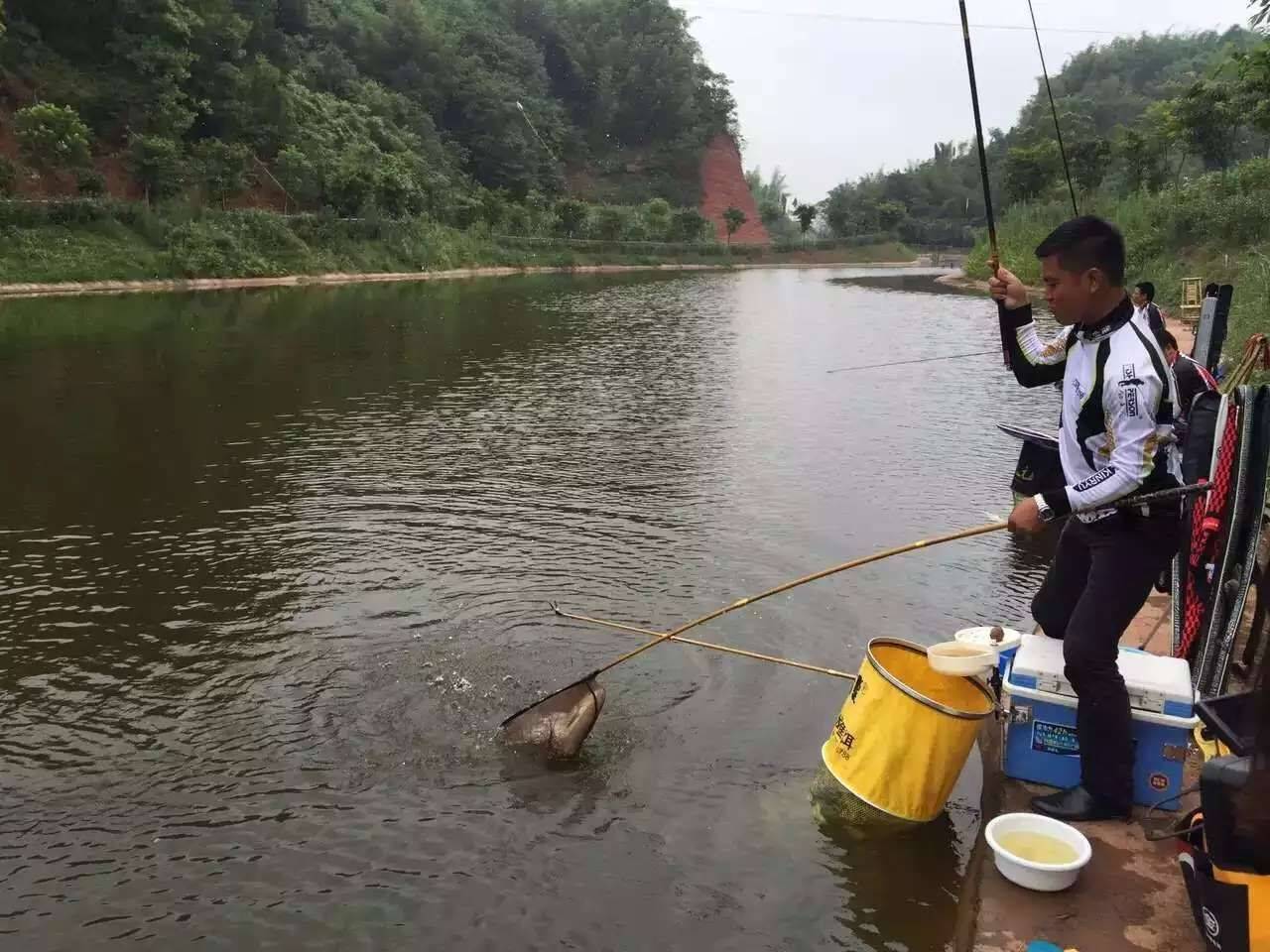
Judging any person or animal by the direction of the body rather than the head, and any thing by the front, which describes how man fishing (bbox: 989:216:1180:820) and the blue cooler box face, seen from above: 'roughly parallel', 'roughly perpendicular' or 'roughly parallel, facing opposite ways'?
roughly perpendicular

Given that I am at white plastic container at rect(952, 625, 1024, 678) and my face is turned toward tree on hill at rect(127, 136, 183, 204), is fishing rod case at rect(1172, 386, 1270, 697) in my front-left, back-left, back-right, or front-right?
back-right

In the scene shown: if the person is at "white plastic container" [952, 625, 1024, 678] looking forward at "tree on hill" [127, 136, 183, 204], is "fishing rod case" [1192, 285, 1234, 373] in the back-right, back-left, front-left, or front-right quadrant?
front-right

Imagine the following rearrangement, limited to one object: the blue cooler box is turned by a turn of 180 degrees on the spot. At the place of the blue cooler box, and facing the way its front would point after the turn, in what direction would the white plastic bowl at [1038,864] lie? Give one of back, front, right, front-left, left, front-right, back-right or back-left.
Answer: back

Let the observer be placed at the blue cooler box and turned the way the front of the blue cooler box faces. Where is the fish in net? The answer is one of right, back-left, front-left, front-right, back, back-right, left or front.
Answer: right

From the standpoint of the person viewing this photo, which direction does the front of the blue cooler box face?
facing the viewer

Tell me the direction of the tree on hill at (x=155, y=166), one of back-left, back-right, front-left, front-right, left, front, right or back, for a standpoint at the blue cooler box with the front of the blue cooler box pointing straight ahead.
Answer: back-right

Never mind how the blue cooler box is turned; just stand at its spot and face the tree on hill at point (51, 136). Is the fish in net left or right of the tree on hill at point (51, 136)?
left

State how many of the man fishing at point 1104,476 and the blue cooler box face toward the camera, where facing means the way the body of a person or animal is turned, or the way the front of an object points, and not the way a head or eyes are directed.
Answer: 1

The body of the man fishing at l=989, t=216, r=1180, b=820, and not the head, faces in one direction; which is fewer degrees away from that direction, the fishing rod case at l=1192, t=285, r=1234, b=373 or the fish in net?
the fish in net

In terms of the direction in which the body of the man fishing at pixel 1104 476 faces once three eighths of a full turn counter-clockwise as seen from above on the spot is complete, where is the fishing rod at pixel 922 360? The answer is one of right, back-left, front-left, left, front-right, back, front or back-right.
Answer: back-left

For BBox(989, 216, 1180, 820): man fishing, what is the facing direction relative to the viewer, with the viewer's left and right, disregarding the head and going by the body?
facing to the left of the viewer

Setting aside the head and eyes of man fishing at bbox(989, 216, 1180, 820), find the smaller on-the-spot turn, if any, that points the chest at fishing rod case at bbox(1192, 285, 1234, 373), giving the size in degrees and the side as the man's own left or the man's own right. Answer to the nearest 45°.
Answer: approximately 90° to the man's own right

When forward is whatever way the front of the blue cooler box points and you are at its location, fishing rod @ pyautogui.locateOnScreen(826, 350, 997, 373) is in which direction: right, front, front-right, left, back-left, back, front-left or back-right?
back
